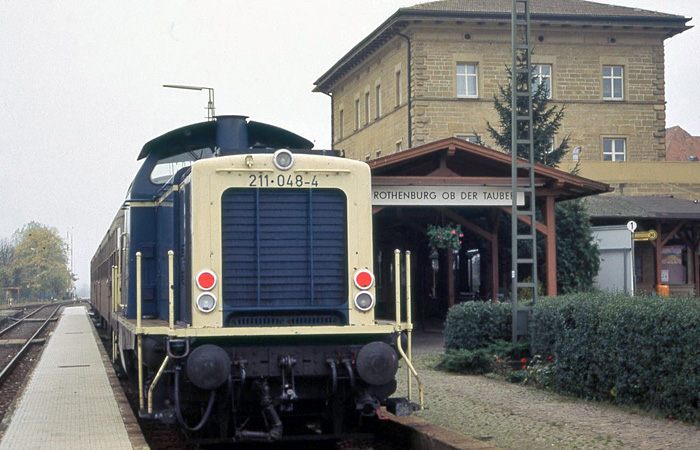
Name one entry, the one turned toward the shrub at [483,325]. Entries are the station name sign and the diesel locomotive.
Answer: the station name sign

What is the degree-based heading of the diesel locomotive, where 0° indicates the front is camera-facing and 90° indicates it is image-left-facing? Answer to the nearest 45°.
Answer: approximately 0°
